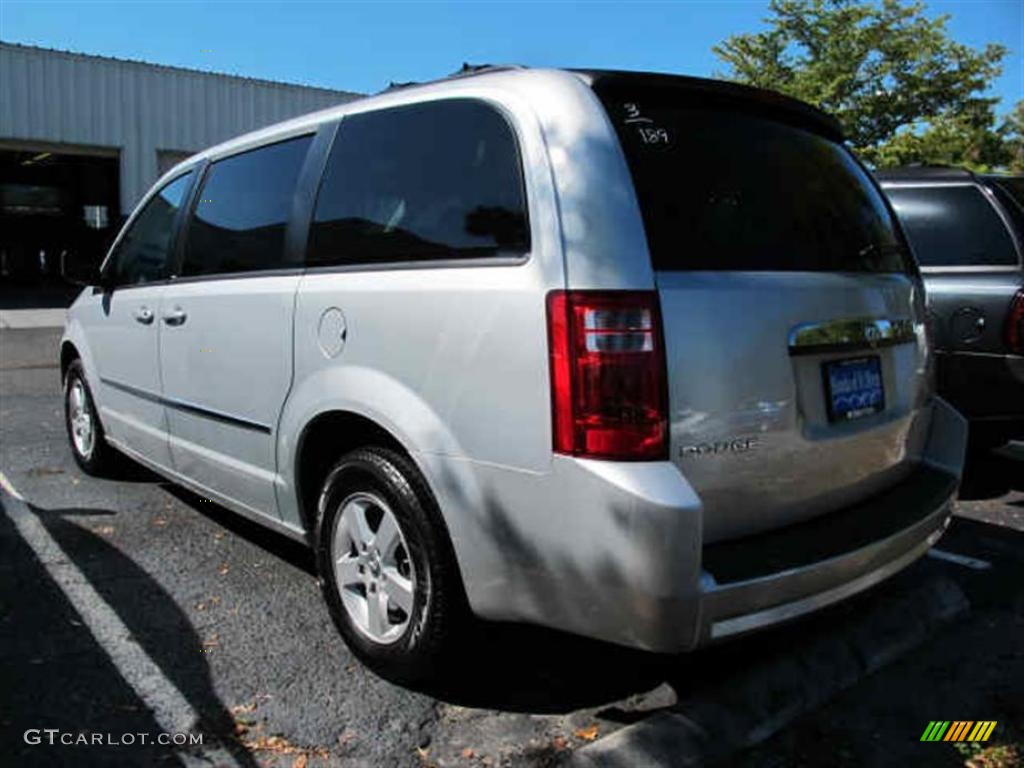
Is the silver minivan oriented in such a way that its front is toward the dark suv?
no

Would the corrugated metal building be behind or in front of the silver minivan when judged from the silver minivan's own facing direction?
in front

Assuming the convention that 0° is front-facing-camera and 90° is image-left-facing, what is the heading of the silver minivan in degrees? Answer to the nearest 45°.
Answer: approximately 135°

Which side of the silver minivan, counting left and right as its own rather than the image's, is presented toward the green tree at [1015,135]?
right

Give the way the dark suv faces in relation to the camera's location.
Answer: facing away from the viewer and to the left of the viewer

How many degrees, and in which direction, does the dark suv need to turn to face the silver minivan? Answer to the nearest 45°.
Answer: approximately 135° to its left

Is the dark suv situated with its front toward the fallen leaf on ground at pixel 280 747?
no

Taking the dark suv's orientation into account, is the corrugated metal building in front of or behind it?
in front

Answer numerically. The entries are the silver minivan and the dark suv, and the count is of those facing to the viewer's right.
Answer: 0

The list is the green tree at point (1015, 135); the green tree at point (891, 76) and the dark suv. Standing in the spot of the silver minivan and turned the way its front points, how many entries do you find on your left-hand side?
0

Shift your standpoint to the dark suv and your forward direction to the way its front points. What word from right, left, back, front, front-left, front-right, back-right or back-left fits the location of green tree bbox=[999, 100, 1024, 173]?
front-right

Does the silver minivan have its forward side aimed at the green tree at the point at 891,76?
no
